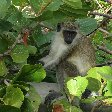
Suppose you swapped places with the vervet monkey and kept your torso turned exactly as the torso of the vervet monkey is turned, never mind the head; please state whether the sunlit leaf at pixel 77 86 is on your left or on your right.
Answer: on your left

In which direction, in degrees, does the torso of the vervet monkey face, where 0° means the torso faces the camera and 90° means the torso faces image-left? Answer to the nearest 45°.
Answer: approximately 45°

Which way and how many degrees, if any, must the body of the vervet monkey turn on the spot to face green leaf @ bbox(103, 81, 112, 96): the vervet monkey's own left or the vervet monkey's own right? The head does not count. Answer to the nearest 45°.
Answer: approximately 45° to the vervet monkey's own left

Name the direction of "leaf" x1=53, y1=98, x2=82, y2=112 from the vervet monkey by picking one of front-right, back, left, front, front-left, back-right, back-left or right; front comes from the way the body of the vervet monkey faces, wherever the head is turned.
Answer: front-left

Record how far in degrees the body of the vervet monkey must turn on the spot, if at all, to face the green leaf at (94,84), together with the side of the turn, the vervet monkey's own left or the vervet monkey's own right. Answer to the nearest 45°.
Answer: approximately 45° to the vervet monkey's own left

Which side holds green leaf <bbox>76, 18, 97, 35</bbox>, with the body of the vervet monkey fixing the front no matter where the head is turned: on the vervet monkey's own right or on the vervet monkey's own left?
on the vervet monkey's own left
